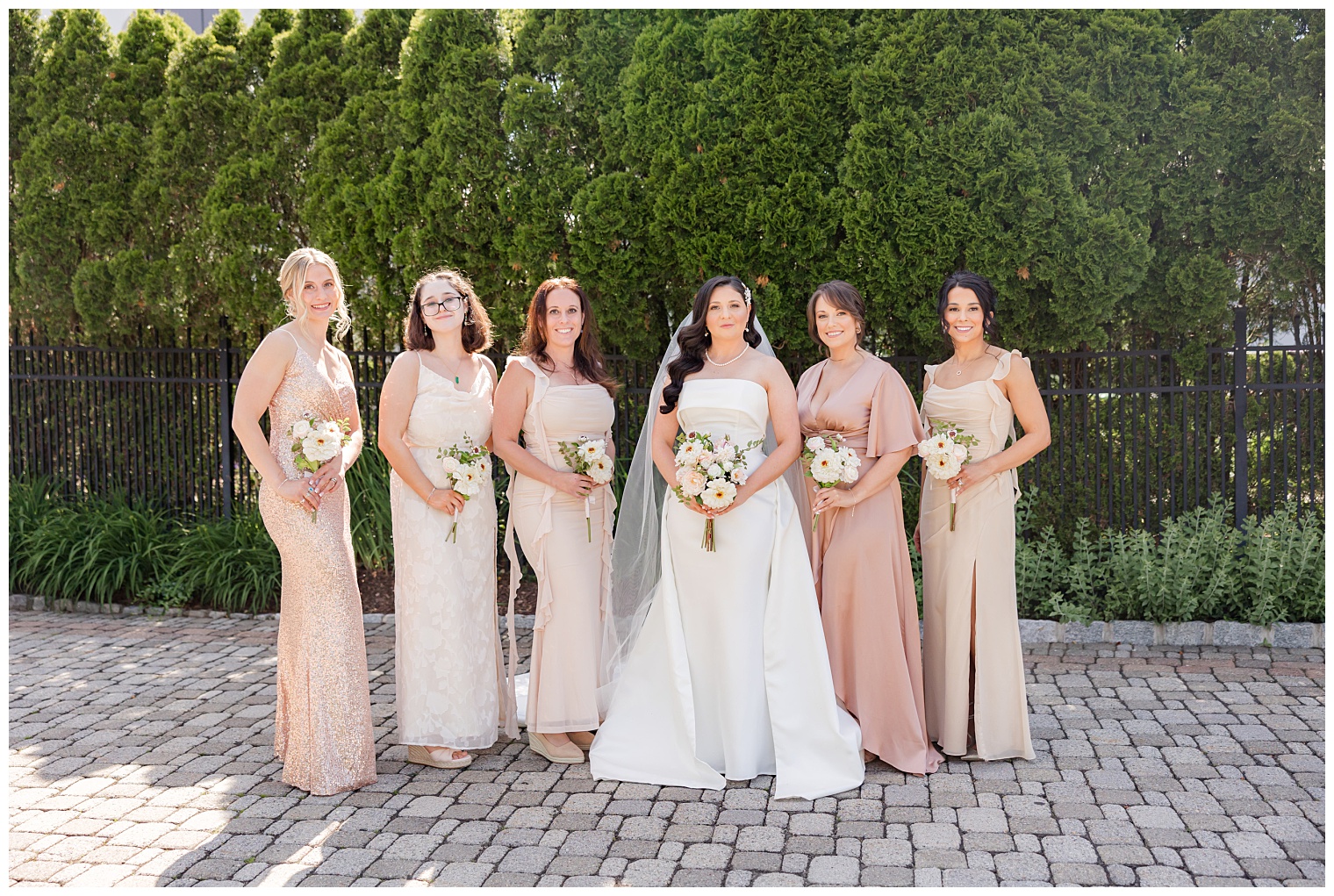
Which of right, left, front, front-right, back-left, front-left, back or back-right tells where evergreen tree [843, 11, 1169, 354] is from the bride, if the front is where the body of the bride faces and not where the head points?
back-left

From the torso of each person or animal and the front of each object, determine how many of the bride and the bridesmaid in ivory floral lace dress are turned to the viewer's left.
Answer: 0

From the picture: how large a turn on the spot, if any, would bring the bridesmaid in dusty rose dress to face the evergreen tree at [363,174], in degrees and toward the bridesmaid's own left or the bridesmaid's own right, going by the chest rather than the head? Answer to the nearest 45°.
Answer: approximately 90° to the bridesmaid's own right

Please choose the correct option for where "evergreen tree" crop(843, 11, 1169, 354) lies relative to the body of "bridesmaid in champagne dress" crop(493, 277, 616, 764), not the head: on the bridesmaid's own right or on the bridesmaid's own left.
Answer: on the bridesmaid's own left

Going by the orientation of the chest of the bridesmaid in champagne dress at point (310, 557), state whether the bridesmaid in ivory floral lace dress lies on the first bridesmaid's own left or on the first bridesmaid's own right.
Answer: on the first bridesmaid's own left

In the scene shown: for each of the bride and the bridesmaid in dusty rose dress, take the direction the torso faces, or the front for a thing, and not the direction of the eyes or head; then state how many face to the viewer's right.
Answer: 0

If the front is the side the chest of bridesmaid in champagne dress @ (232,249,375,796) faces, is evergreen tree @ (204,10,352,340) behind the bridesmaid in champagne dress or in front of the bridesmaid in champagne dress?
behind

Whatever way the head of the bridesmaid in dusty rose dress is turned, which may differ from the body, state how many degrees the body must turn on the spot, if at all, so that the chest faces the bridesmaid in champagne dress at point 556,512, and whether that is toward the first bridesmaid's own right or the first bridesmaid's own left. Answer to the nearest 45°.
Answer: approximately 45° to the first bridesmaid's own right

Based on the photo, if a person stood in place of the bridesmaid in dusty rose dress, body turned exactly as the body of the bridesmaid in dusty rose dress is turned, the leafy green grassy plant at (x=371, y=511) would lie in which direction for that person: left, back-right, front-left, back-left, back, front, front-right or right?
right

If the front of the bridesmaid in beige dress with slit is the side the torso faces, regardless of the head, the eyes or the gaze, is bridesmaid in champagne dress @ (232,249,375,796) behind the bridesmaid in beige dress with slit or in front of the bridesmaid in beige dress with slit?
in front

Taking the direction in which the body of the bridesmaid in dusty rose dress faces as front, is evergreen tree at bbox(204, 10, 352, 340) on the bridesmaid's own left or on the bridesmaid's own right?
on the bridesmaid's own right
